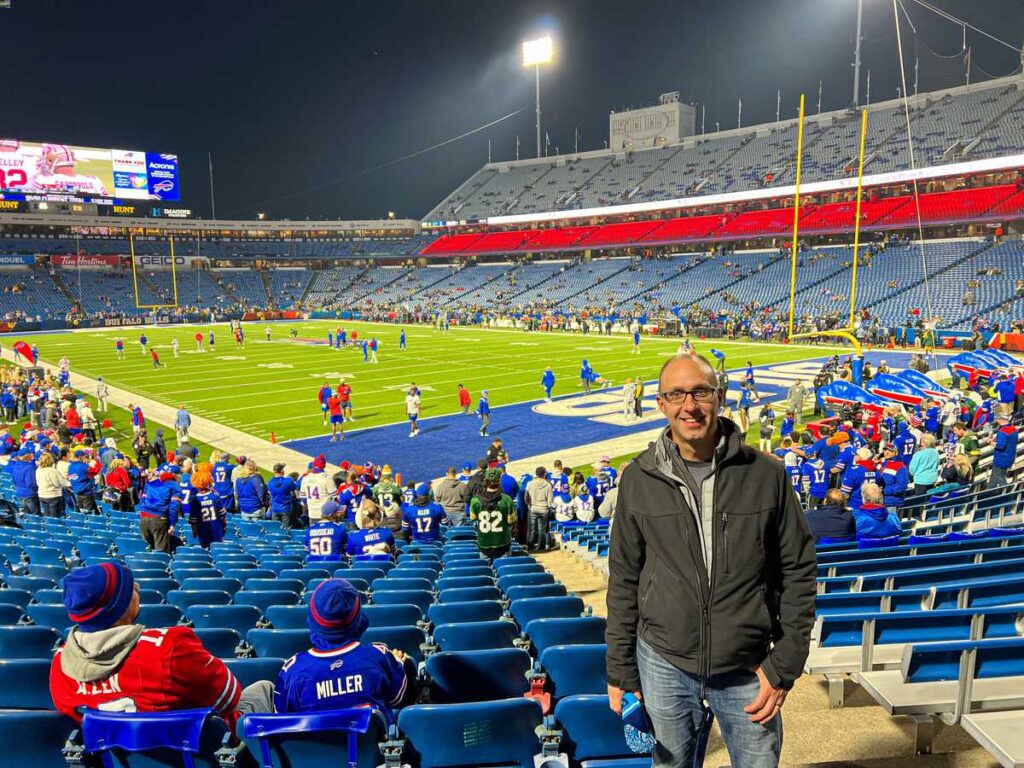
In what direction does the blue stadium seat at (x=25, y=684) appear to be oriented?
away from the camera

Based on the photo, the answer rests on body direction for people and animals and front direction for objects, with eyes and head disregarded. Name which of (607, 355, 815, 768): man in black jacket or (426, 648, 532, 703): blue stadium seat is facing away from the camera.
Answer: the blue stadium seat

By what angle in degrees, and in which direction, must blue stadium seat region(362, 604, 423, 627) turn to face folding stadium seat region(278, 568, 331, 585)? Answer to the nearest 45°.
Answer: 0° — it already faces it

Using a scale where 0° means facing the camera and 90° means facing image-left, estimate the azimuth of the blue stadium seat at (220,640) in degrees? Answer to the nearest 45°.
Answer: approximately 180°

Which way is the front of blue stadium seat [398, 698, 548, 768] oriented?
away from the camera

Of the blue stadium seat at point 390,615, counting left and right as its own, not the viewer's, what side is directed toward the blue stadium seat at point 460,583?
front

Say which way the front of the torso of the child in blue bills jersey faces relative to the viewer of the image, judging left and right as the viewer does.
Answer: facing away from the viewer

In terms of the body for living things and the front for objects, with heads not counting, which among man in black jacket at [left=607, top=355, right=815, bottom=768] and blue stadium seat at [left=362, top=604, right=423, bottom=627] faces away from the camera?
the blue stadium seat

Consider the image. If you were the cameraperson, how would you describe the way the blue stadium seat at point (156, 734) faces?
facing away from the viewer

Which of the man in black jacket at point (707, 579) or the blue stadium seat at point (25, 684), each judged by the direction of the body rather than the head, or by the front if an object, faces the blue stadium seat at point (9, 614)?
the blue stadium seat at point (25, 684)

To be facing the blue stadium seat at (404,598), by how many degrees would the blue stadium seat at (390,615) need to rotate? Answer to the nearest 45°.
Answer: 0° — it already faces it

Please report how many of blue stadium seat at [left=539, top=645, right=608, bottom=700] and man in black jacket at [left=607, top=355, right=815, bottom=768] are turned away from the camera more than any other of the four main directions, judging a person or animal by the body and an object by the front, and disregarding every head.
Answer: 1

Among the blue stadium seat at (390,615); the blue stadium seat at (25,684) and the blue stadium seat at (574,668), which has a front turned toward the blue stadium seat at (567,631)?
the blue stadium seat at (574,668)

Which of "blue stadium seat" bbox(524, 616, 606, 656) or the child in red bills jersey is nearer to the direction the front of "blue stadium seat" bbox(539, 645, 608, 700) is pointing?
the blue stadium seat

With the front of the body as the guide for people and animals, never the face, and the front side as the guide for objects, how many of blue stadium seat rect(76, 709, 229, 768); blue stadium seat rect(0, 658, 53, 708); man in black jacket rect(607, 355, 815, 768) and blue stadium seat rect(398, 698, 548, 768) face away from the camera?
3

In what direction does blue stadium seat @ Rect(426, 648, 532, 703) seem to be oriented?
away from the camera

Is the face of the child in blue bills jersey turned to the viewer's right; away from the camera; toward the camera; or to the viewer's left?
away from the camera
